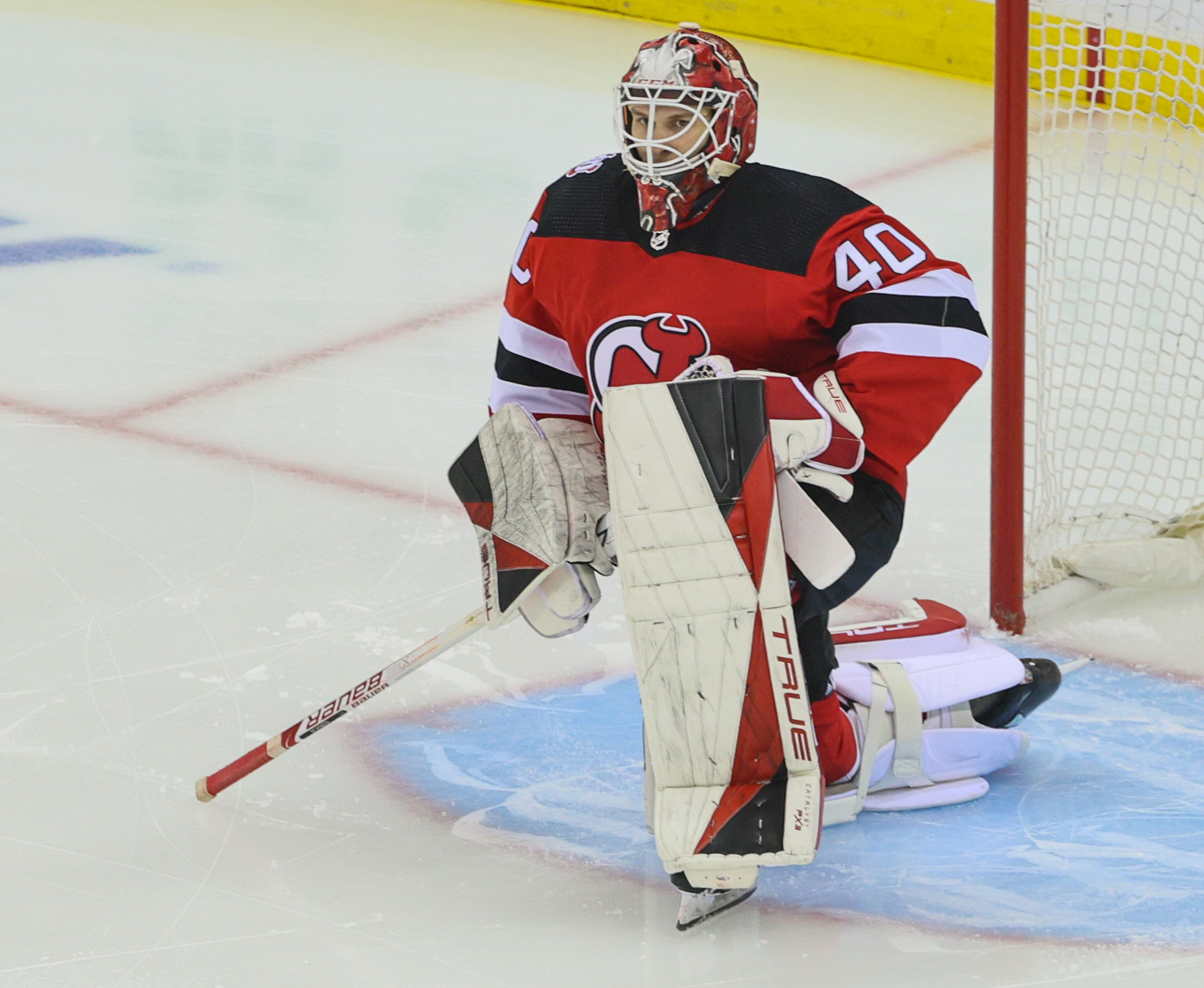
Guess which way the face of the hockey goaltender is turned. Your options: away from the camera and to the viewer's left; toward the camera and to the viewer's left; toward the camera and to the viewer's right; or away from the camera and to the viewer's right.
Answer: toward the camera and to the viewer's left
